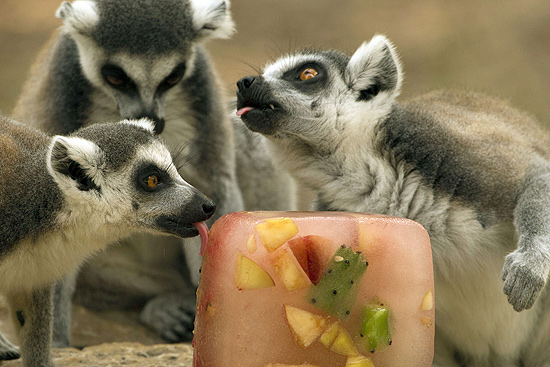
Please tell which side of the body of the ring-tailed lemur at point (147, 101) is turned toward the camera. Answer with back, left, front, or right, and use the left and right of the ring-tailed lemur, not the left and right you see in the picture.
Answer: front

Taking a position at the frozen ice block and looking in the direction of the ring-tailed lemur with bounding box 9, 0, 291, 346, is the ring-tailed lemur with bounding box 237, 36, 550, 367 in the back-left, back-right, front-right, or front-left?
front-right

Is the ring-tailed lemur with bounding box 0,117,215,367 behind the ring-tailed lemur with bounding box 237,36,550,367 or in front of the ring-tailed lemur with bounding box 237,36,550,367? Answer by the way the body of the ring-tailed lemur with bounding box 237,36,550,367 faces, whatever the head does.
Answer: in front

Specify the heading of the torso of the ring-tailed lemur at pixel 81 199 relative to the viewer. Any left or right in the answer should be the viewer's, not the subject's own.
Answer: facing to the right of the viewer

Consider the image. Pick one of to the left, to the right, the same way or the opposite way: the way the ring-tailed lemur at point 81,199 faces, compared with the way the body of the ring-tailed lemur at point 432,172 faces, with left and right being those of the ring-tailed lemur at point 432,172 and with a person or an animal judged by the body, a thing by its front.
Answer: the opposite way

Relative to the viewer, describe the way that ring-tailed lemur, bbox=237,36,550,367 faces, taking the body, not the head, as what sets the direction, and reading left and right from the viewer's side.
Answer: facing to the left of the viewer

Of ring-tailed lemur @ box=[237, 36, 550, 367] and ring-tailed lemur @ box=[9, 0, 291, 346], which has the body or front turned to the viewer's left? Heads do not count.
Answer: ring-tailed lemur @ box=[237, 36, 550, 367]

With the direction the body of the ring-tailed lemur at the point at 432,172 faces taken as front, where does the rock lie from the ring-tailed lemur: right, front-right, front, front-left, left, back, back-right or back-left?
front

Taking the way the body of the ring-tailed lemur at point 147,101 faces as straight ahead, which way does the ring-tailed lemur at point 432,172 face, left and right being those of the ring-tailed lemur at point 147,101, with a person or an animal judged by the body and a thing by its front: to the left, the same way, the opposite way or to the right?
to the right

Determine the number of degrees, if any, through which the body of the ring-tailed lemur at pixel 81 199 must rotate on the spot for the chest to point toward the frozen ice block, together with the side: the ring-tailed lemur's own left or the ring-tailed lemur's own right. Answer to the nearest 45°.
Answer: approximately 45° to the ring-tailed lemur's own right

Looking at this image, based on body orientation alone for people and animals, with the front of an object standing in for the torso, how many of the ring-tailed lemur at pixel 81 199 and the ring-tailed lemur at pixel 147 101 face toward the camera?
1

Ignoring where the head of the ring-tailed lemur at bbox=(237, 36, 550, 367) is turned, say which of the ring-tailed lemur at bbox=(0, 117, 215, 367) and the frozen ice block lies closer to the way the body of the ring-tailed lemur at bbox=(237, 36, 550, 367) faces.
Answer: the ring-tailed lemur

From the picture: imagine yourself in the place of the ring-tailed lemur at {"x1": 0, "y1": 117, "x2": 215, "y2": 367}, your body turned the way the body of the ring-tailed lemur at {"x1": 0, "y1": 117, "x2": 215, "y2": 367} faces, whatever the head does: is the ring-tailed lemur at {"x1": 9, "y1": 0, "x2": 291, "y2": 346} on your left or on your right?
on your left

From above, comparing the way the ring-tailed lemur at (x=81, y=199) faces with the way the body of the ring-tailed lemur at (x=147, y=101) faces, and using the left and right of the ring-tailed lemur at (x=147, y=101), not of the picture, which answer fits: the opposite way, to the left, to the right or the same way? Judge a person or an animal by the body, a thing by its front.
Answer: to the left
